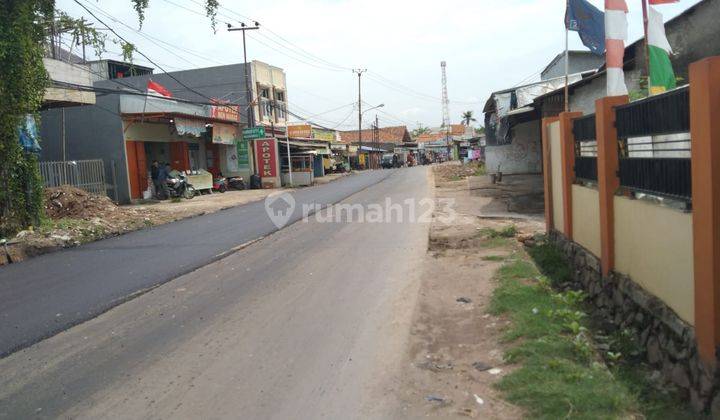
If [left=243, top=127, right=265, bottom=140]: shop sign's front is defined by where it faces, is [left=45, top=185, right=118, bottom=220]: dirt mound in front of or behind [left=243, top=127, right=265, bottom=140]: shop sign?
in front

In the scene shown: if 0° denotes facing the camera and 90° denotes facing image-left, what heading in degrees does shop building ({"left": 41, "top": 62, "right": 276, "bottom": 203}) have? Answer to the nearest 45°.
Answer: approximately 315°

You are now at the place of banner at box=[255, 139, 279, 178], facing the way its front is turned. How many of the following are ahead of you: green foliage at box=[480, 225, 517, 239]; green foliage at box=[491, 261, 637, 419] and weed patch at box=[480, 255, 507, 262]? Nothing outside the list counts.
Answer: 3

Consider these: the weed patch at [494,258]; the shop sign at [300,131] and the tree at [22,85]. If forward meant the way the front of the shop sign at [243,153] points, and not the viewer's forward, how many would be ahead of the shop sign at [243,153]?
2

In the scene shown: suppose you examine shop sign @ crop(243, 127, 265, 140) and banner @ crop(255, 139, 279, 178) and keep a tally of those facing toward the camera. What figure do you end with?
2

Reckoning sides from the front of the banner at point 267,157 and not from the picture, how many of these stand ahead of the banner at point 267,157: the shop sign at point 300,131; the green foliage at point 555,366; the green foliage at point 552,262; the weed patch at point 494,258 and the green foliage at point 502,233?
4

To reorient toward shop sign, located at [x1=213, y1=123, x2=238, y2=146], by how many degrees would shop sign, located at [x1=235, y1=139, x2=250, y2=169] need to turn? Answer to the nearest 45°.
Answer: approximately 45° to its right

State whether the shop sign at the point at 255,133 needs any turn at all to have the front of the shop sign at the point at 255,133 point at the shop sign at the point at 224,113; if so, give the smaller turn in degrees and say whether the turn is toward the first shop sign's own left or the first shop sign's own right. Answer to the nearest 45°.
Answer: approximately 90° to the first shop sign's own right

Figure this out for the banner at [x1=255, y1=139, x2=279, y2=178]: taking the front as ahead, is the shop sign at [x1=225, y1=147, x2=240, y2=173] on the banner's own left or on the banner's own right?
on the banner's own right
